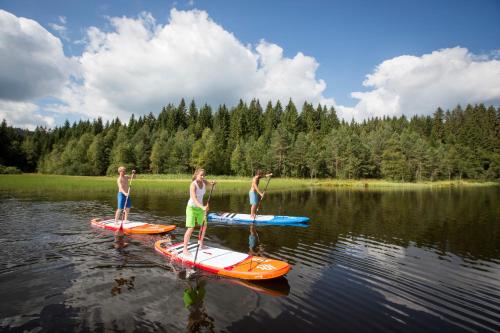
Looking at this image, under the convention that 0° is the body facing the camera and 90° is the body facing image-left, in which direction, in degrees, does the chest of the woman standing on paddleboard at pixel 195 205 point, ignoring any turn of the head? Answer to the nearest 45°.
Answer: approximately 315°

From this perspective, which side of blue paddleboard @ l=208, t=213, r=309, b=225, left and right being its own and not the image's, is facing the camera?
right

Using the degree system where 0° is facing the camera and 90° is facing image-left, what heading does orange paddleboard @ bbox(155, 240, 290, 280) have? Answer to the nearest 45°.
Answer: approximately 315°

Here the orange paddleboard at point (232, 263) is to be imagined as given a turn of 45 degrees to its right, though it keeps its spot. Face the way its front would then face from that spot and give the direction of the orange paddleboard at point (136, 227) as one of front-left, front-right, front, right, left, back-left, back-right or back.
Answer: back-right

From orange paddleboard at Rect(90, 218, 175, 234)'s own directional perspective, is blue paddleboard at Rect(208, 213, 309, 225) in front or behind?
in front

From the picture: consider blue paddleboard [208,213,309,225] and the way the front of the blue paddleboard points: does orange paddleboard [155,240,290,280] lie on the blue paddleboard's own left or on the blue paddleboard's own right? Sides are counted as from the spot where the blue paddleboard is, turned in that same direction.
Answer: on the blue paddleboard's own right

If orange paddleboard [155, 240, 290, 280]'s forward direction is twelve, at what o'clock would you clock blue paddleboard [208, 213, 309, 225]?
The blue paddleboard is roughly at 8 o'clock from the orange paddleboard.

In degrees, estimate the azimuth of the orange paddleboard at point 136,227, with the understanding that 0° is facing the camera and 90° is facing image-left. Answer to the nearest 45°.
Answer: approximately 270°

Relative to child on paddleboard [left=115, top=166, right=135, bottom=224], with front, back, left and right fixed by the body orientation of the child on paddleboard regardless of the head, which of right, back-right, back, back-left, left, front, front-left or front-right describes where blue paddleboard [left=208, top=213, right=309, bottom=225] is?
front-left

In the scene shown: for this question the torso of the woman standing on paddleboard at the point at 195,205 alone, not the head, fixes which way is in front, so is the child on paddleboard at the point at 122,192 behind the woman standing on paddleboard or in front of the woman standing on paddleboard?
behind

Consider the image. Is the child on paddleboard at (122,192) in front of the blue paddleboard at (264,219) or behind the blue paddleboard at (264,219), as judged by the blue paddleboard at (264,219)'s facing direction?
behind

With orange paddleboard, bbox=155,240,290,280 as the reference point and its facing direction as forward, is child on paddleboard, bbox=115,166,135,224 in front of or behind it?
behind

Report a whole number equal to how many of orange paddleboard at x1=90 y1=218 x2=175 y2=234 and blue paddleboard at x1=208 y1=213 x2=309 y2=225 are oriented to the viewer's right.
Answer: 2
